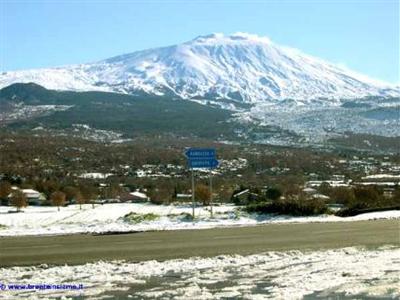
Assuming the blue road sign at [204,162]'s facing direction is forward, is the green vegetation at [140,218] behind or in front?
in front

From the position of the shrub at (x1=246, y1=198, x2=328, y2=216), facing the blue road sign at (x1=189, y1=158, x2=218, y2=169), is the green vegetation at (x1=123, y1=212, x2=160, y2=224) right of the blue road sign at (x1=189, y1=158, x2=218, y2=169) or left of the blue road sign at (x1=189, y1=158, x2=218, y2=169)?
left

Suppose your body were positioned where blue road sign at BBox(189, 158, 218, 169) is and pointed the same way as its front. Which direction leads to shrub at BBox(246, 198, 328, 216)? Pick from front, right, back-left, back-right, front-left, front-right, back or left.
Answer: front-left

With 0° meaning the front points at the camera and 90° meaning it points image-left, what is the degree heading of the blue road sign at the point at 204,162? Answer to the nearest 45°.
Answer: approximately 0°
